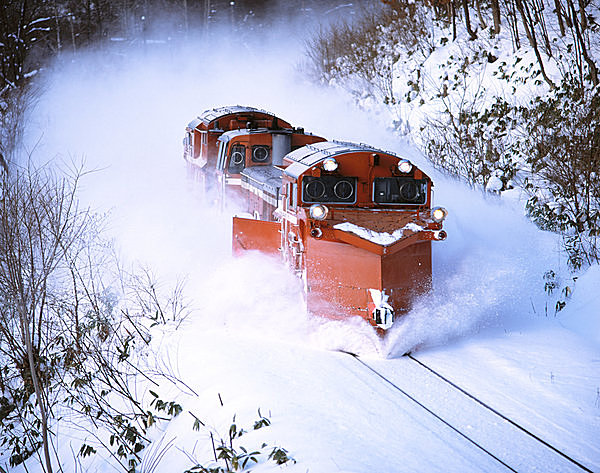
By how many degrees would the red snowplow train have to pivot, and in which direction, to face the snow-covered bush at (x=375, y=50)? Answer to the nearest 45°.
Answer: approximately 135° to its left

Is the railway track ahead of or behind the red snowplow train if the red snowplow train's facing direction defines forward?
ahead

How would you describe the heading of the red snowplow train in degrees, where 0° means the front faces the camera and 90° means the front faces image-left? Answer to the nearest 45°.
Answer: approximately 315°

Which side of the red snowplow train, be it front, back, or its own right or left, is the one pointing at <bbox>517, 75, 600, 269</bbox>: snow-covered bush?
left
